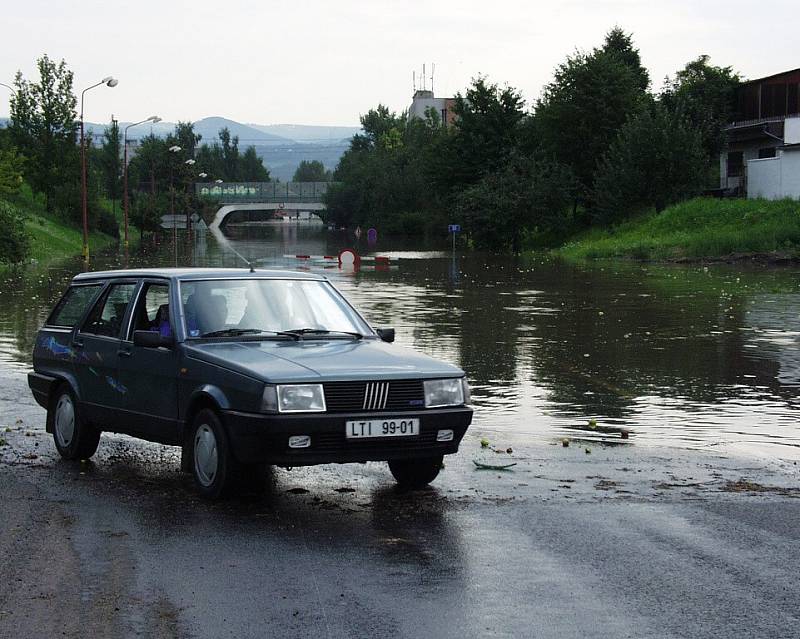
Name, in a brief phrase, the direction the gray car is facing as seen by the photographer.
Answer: facing the viewer and to the right of the viewer

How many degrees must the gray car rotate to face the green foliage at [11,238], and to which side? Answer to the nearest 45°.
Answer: approximately 135° to its left

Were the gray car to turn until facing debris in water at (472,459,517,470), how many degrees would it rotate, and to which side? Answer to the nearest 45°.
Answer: approximately 45° to its left

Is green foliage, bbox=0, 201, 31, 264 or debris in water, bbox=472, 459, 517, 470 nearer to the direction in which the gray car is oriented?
the debris in water
